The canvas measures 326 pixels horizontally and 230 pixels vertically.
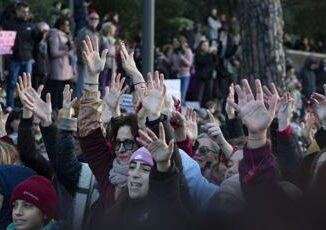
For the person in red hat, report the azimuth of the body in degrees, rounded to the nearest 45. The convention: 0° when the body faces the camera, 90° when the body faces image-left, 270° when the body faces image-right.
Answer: approximately 45°
